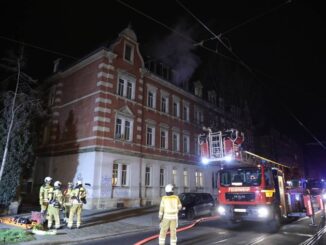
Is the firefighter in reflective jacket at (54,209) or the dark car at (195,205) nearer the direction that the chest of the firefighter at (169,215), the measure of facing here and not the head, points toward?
the dark car

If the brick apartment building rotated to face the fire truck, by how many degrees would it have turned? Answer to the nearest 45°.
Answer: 0° — it already faces it

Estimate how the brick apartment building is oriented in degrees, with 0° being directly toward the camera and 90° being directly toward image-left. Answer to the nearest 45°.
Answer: approximately 315°

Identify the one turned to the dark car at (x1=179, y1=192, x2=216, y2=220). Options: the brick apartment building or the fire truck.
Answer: the brick apartment building

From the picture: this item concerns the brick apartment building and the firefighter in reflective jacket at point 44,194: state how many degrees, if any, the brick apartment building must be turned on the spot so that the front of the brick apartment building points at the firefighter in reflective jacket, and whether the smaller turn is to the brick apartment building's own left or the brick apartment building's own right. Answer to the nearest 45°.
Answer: approximately 45° to the brick apartment building's own right

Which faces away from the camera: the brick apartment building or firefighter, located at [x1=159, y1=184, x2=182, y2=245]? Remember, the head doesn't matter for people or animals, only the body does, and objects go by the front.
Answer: the firefighter

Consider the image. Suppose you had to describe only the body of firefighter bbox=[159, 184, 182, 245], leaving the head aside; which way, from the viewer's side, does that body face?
away from the camera

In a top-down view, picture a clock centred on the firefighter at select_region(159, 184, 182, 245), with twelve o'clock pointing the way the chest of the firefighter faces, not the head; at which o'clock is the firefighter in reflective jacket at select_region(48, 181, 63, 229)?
The firefighter in reflective jacket is roughly at 10 o'clock from the firefighter.

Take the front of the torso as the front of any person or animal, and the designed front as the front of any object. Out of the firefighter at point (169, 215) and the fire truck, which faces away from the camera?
the firefighter

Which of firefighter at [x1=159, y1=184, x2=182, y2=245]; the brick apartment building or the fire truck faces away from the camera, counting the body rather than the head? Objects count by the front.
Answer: the firefighter
